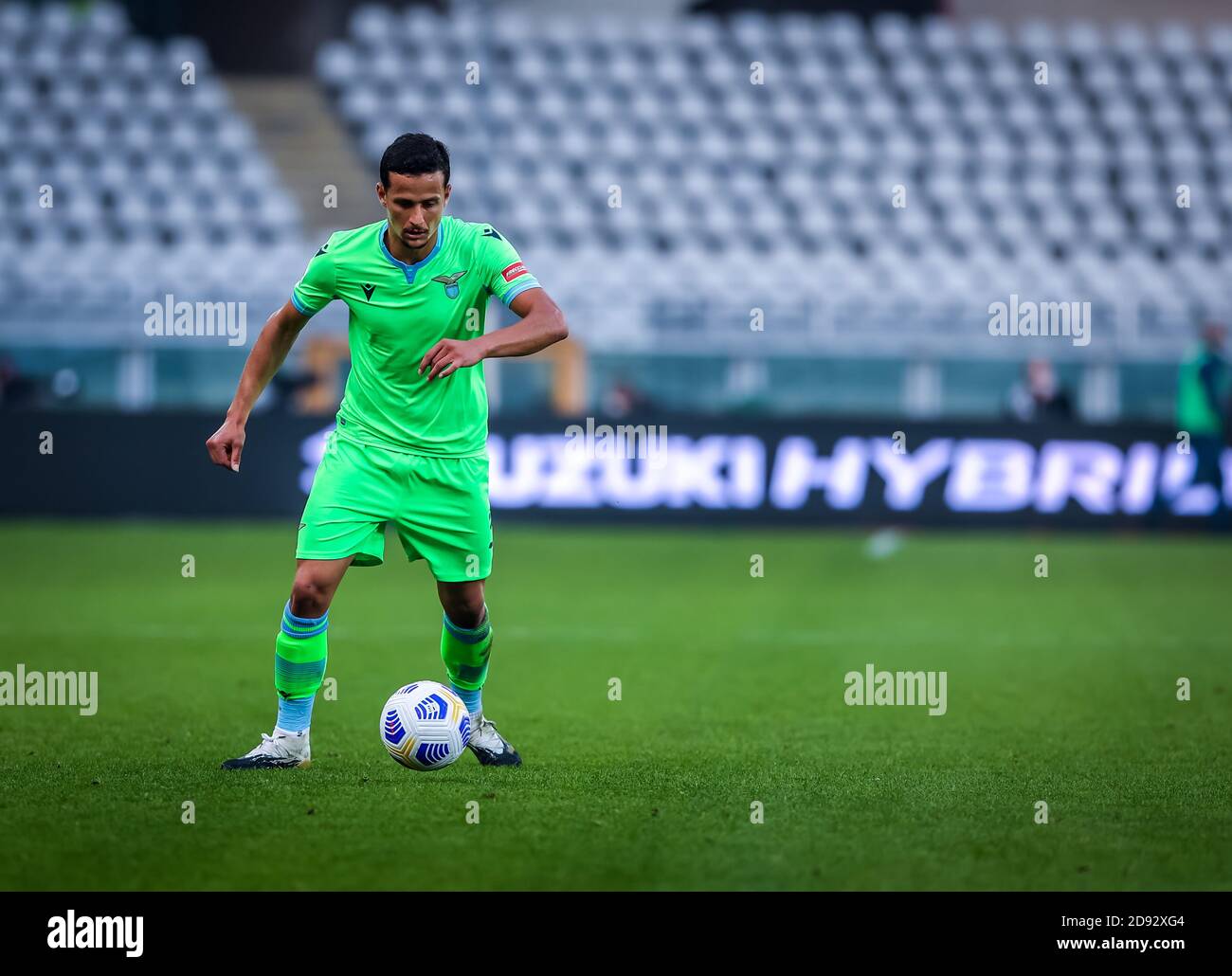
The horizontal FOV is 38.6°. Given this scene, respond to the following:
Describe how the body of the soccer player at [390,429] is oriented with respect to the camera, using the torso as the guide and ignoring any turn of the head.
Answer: toward the camera

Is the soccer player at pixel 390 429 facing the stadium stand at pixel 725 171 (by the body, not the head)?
no

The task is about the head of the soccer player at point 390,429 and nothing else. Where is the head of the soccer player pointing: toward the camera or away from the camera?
toward the camera

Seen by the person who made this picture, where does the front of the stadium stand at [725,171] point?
facing the viewer

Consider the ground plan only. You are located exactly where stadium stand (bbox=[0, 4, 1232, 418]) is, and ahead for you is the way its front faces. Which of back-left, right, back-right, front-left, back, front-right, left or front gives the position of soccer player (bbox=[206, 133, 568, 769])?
front

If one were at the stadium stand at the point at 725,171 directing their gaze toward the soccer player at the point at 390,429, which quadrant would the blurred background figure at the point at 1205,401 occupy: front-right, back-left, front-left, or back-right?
front-left

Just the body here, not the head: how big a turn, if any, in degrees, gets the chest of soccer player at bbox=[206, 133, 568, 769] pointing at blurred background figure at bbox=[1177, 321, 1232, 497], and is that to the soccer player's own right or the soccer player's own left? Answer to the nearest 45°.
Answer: approximately 135° to the soccer player's own left

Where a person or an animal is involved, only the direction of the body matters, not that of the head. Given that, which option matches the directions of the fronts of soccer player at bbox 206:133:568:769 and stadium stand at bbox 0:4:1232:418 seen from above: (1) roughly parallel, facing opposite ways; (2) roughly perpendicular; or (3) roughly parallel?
roughly parallel

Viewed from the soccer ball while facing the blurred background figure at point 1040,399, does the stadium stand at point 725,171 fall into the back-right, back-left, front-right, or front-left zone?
front-left

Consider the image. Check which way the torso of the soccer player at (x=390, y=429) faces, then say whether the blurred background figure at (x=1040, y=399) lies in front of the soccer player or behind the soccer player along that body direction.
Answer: behind

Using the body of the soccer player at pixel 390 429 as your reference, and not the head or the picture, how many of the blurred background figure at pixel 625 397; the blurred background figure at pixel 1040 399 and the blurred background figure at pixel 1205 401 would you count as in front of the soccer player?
0

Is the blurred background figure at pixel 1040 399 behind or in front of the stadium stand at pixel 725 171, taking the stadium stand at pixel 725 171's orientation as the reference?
in front

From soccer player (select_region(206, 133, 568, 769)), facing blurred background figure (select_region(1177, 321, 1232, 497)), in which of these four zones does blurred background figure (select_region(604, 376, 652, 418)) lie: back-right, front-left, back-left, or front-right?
front-left

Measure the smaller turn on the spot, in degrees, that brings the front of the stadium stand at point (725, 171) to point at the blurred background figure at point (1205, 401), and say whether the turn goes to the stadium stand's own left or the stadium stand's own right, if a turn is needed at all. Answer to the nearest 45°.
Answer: approximately 45° to the stadium stand's own left

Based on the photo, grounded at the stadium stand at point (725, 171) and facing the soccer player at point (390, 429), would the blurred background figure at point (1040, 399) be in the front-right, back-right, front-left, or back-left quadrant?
front-left

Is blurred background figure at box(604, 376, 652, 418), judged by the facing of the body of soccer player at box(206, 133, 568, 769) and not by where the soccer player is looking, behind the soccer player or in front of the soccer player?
behind

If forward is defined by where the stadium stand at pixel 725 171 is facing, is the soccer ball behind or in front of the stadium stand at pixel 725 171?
in front
